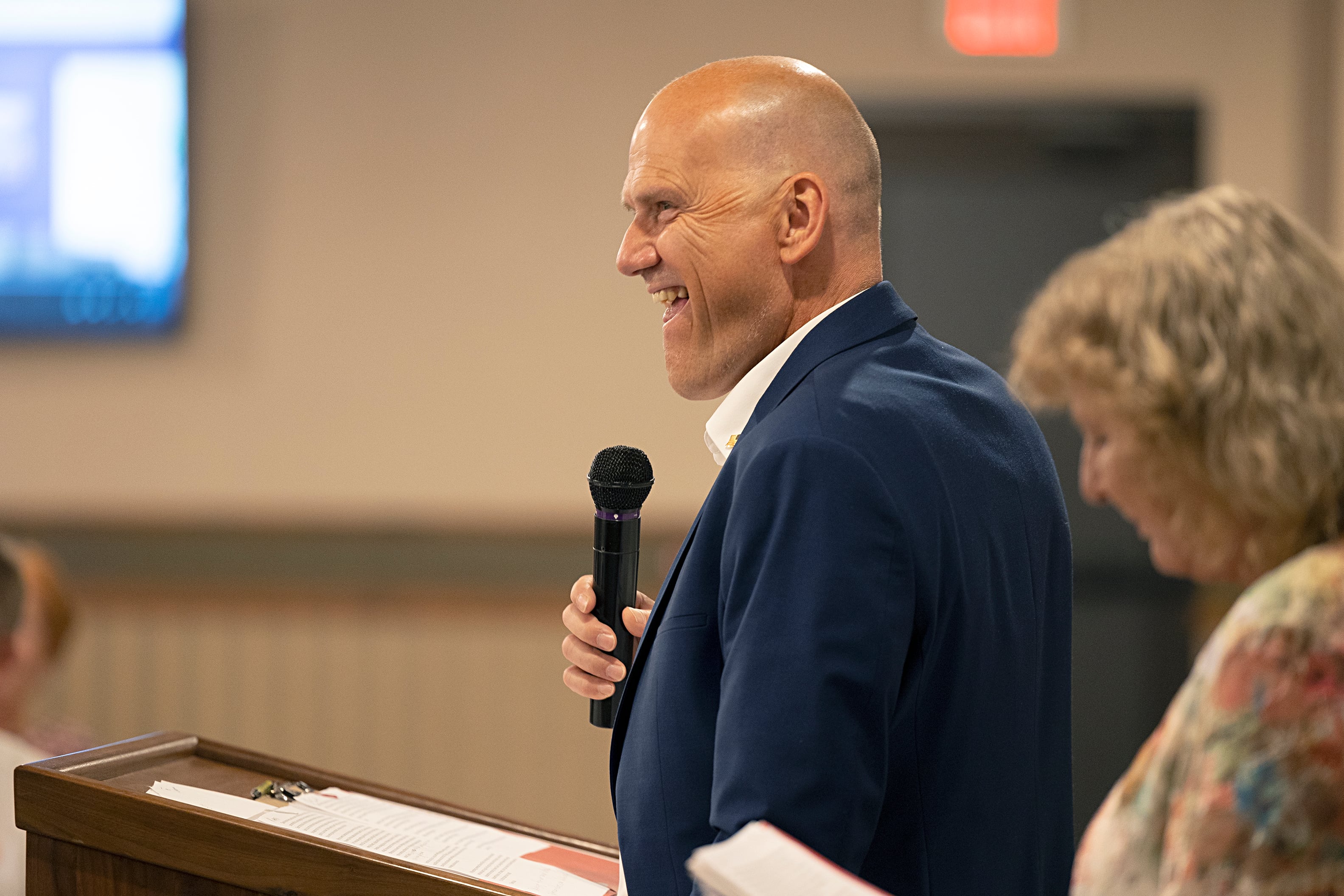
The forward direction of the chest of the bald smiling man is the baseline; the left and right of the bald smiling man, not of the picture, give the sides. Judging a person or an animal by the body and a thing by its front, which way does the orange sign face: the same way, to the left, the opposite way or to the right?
to the left

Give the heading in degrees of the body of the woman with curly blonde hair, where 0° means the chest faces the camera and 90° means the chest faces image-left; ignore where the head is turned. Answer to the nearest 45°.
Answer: approximately 90°

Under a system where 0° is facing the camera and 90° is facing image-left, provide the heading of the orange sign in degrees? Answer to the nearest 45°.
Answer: approximately 0°

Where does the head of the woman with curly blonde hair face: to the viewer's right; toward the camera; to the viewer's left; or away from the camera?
to the viewer's left

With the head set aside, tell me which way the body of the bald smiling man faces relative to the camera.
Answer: to the viewer's left

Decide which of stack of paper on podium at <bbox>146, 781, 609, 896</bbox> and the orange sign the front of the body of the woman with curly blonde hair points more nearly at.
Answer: the stack of paper on podium

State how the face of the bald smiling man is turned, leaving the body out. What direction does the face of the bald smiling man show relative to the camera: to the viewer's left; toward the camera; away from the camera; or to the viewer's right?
to the viewer's left

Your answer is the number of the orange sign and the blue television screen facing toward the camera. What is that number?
2

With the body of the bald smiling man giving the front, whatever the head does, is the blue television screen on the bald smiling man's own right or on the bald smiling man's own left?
on the bald smiling man's own right

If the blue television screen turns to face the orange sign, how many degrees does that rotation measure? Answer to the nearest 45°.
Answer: approximately 90° to its left
